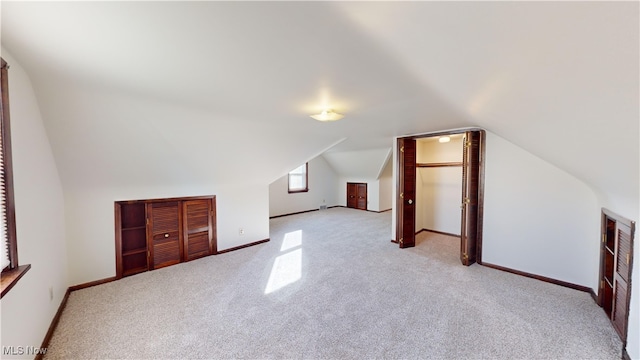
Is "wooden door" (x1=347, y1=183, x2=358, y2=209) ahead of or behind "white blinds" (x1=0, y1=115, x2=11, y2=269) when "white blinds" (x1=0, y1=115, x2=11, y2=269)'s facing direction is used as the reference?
ahead

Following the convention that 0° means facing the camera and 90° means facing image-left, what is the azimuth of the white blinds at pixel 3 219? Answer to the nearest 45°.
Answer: approximately 270°

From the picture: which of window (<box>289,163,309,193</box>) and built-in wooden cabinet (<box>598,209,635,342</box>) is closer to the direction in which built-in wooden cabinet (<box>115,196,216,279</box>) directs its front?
the built-in wooden cabinet

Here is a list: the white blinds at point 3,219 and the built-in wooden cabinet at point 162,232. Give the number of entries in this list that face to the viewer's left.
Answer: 0

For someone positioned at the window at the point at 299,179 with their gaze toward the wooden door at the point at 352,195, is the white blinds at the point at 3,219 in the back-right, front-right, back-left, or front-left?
back-right

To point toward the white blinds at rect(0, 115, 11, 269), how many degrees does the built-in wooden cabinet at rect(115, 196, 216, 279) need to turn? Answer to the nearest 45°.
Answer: approximately 90° to its right

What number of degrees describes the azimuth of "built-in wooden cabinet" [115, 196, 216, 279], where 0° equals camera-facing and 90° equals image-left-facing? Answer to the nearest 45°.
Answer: approximately 315°
